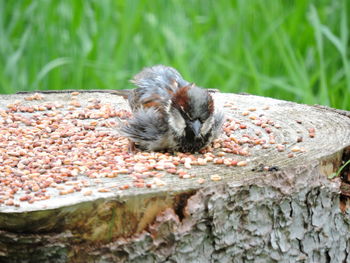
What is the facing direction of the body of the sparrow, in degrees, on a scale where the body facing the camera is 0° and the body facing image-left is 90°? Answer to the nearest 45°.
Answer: approximately 315°
